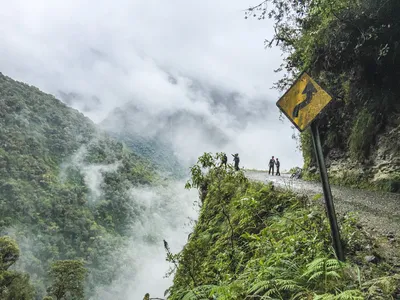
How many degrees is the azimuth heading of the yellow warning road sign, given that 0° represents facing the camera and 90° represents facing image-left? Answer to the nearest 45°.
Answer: approximately 0°
